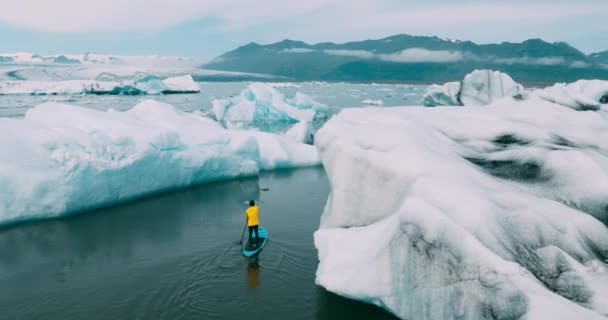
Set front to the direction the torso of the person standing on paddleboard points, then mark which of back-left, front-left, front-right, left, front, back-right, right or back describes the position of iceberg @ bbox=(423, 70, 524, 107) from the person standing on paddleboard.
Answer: front-right

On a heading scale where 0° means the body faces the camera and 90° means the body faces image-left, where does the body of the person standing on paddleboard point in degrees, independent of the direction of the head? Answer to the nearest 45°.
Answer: approximately 180°

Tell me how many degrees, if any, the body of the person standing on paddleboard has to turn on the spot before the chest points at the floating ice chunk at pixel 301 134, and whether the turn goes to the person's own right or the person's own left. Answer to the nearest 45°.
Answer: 0° — they already face it

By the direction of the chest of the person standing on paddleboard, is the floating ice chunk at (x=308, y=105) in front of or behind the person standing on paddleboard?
in front

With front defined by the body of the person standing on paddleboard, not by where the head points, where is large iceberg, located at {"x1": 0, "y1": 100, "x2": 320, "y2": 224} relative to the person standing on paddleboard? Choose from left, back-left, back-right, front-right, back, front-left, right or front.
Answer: front-left

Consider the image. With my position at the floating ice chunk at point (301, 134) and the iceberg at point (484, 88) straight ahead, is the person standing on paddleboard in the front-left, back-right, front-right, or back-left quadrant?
back-right
